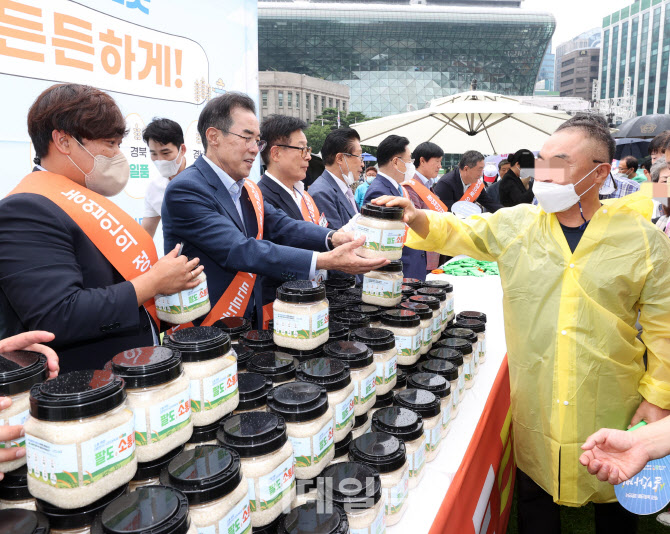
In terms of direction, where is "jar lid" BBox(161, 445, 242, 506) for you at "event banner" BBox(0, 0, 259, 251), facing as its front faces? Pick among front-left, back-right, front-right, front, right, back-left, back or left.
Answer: front-right

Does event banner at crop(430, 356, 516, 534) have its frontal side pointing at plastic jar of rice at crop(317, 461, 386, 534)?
no

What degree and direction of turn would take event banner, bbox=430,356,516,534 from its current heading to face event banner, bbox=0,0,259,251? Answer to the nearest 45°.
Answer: approximately 180°

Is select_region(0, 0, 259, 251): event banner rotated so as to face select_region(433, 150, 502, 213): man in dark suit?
no

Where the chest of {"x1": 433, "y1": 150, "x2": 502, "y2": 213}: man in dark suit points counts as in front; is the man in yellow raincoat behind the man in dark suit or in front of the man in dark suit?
in front

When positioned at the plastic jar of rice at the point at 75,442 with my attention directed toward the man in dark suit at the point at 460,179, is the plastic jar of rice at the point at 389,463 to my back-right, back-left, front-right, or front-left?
front-right

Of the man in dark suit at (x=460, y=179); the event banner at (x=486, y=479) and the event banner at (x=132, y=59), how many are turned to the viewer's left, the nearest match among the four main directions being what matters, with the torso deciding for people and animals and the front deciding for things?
0

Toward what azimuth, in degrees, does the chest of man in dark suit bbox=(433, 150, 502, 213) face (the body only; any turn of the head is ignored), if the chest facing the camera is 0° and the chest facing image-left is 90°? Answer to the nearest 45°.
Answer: approximately 315°

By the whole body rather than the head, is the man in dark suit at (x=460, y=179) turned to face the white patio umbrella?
no

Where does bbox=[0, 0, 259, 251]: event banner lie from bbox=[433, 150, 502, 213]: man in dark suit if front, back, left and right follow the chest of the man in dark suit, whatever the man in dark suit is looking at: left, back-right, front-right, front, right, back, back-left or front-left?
right

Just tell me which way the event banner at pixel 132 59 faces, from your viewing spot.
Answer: facing the viewer and to the right of the viewer

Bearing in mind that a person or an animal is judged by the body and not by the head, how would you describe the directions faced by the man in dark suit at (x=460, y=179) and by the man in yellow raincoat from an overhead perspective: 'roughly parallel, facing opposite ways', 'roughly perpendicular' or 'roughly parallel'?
roughly perpendicular

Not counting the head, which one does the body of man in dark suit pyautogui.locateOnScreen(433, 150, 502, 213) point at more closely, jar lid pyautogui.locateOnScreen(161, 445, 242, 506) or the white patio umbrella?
the jar lid

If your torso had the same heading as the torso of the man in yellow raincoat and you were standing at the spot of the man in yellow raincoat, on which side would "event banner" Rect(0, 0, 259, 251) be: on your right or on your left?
on your right

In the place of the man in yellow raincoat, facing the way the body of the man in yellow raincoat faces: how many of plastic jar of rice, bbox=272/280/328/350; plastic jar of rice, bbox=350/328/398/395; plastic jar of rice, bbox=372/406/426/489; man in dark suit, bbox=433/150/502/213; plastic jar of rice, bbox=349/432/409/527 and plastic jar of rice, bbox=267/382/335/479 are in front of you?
5

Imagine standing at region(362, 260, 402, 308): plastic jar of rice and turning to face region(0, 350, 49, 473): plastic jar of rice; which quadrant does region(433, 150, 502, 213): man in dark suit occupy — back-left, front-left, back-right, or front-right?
back-right

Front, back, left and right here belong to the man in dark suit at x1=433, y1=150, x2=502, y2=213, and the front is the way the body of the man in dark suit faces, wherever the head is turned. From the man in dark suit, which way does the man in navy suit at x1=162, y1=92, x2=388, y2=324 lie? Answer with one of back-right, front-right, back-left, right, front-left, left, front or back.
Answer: front-right

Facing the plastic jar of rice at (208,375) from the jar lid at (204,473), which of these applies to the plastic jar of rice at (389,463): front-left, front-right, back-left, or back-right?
front-right
